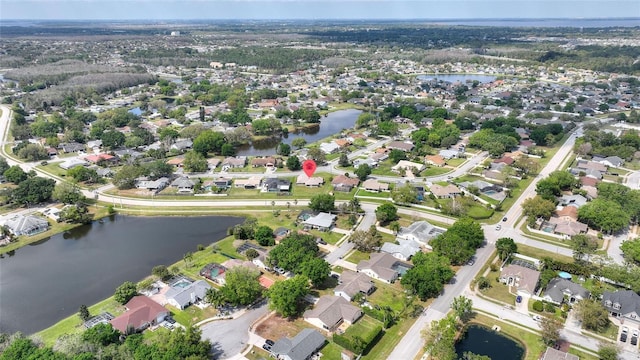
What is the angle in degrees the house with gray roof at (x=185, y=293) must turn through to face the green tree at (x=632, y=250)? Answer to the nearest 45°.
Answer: approximately 45° to its left

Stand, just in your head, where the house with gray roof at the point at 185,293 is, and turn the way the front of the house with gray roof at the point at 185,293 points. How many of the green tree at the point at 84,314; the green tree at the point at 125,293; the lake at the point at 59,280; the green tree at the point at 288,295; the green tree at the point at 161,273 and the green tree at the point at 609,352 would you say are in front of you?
2

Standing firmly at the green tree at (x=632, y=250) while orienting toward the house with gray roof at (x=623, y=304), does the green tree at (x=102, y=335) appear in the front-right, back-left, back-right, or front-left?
front-right

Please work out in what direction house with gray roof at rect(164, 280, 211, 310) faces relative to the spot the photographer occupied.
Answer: facing the viewer and to the right of the viewer

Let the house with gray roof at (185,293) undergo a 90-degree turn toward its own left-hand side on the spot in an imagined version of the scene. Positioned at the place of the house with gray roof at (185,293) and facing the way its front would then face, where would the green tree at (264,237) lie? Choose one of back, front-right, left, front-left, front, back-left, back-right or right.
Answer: front

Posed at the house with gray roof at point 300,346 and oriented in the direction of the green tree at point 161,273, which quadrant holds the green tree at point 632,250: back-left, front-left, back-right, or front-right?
back-right

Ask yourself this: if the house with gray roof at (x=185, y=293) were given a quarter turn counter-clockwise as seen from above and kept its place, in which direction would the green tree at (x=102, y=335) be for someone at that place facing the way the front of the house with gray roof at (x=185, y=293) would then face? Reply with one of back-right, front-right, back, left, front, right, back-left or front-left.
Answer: back

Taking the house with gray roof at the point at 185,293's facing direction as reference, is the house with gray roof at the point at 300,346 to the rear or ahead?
ahead

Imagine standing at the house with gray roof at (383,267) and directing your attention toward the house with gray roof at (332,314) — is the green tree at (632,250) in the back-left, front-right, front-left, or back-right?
back-left

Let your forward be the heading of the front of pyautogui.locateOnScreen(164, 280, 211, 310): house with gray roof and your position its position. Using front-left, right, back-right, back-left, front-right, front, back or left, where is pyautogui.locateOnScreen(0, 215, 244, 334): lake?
back

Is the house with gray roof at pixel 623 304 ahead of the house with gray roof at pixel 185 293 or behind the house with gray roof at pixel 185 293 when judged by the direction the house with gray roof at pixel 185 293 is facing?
ahead
